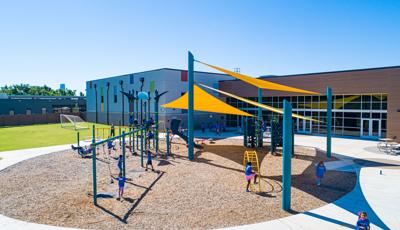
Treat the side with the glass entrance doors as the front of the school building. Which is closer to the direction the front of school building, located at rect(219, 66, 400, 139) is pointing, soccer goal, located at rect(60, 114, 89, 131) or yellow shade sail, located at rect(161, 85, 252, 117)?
the yellow shade sail

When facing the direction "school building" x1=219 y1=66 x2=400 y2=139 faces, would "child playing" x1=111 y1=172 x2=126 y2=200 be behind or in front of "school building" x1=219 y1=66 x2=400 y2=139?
in front

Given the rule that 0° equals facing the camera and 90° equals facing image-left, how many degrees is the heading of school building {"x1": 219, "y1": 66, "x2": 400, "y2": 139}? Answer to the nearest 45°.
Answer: approximately 45°

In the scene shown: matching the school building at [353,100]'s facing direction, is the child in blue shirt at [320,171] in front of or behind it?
in front

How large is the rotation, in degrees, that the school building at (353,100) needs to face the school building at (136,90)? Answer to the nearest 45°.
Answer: approximately 45° to its right
